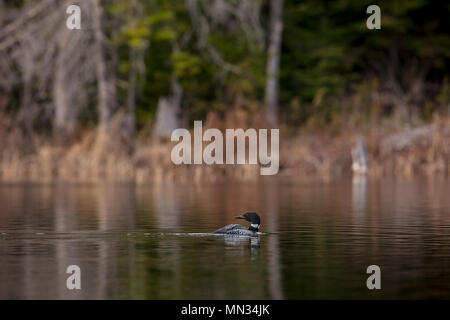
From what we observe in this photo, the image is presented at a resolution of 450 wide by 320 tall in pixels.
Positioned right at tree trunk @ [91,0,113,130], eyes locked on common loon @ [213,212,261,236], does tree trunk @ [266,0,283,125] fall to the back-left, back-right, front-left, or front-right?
front-left

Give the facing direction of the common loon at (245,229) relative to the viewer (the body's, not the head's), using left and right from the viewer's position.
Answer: facing to the right of the viewer

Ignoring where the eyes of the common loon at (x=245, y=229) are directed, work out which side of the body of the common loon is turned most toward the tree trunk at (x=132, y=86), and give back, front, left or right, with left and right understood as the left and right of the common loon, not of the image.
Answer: left

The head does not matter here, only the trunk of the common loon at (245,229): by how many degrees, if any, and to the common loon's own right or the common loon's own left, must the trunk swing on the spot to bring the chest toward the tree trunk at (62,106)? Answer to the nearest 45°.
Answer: approximately 90° to the common loon's own left

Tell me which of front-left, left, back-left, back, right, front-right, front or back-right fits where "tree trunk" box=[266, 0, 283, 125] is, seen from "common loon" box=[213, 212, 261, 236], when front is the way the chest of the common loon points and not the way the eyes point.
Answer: left

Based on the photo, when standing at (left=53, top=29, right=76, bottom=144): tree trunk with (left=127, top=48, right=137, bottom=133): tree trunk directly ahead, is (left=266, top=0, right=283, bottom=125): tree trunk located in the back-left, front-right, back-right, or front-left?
front-right

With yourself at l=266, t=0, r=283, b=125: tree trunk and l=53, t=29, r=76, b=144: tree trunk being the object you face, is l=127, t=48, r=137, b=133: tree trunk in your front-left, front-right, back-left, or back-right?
front-right
